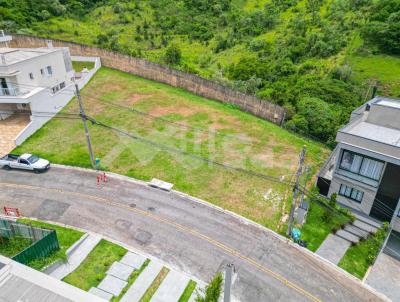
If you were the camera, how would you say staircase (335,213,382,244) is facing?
facing the viewer and to the left of the viewer

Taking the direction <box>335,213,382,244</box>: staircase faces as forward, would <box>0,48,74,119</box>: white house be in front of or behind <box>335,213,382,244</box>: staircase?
in front

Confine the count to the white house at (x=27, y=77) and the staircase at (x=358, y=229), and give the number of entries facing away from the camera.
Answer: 0

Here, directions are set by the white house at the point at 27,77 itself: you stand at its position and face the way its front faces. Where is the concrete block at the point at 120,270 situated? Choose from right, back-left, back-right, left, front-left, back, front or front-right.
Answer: front-left

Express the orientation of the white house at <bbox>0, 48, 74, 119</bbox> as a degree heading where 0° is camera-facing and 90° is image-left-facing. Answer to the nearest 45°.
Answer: approximately 45°

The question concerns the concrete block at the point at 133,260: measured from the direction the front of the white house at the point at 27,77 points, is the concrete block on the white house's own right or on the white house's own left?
on the white house's own left

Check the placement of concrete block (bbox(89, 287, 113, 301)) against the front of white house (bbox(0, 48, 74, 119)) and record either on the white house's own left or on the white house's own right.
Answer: on the white house's own left

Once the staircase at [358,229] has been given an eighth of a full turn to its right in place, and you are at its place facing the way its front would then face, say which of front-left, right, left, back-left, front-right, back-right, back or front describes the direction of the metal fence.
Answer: front-left

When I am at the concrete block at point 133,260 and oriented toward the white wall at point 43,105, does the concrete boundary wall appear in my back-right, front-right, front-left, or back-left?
front-right

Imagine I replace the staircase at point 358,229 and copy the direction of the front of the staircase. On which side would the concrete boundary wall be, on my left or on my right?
on my right

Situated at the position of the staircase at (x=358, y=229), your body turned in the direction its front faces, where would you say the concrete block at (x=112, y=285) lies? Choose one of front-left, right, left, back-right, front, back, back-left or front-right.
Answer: front

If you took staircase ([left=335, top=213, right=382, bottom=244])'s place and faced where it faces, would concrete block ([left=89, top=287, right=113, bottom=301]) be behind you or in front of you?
in front
